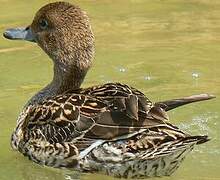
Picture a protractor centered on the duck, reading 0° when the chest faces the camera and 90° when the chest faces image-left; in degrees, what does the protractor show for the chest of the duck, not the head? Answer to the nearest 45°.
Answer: approximately 90°
